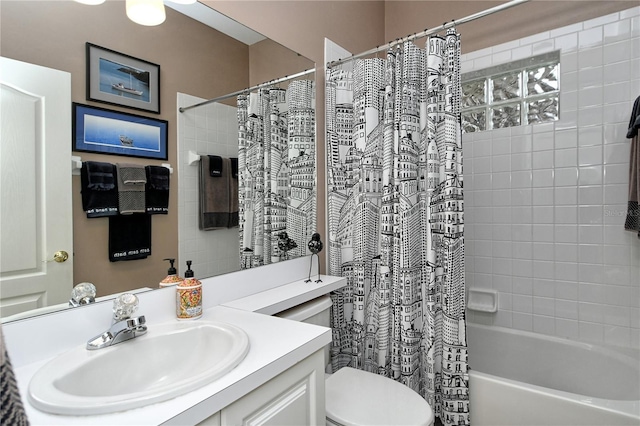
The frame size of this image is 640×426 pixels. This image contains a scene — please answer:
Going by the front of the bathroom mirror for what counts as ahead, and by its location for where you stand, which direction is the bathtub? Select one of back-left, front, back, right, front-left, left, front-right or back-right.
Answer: front-left

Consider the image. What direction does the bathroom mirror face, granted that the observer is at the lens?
facing the viewer and to the right of the viewer

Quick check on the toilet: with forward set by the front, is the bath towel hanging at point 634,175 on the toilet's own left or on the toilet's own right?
on the toilet's own left

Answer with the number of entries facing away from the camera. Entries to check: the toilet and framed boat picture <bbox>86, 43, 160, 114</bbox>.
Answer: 0
